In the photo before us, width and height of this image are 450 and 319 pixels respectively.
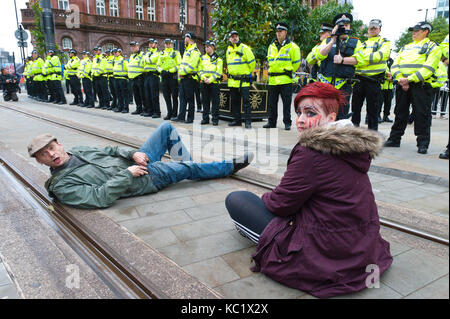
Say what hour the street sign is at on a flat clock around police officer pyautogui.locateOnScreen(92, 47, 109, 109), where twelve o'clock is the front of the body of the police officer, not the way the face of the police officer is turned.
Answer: The street sign is roughly at 4 o'clock from the police officer.

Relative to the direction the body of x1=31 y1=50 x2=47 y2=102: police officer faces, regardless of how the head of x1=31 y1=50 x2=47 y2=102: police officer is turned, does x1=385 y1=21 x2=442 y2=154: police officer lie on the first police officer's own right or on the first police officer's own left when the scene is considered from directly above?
on the first police officer's own left

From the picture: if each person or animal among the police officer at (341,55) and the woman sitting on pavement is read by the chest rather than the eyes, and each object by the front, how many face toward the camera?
1

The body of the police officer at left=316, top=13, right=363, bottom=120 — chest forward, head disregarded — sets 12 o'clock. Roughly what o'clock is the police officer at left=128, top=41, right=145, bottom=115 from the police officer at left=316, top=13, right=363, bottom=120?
the police officer at left=128, top=41, right=145, bottom=115 is roughly at 4 o'clock from the police officer at left=316, top=13, right=363, bottom=120.

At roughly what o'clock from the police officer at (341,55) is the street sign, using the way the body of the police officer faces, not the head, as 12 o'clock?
The street sign is roughly at 4 o'clock from the police officer.

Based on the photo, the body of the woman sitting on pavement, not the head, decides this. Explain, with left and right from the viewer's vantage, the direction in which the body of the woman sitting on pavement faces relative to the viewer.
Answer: facing away from the viewer and to the left of the viewer

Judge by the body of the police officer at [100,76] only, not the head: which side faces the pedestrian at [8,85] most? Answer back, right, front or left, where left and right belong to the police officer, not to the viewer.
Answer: right

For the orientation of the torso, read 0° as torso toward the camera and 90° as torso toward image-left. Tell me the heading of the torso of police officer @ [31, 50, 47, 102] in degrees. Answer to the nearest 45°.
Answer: approximately 45°
